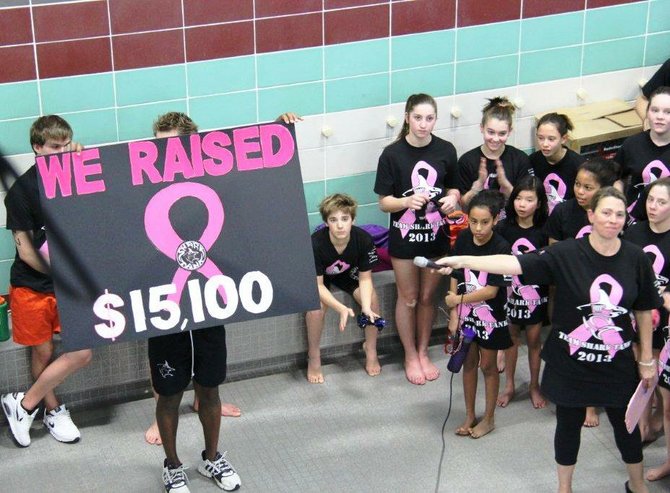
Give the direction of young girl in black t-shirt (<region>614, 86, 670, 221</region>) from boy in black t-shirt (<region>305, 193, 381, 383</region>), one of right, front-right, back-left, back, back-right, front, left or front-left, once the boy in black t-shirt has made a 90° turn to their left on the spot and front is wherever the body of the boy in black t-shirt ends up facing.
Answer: front

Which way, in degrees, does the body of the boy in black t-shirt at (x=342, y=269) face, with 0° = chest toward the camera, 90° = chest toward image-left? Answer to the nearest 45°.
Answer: approximately 0°

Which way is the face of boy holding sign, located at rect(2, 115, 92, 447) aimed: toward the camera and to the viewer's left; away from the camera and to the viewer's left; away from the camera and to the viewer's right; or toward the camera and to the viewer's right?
toward the camera and to the viewer's right

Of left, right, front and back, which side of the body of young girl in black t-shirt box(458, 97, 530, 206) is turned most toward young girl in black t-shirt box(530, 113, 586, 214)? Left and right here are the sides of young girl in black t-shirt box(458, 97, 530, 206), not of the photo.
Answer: left

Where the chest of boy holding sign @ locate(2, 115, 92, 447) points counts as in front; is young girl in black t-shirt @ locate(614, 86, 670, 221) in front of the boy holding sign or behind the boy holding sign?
in front

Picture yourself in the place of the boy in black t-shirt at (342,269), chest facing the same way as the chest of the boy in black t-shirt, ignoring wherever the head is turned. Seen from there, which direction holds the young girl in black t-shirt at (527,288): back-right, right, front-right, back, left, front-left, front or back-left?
left
